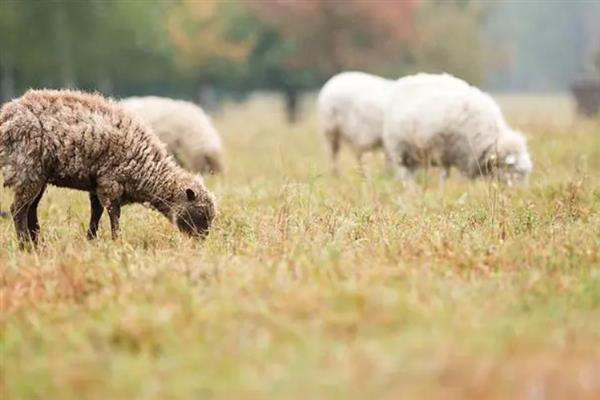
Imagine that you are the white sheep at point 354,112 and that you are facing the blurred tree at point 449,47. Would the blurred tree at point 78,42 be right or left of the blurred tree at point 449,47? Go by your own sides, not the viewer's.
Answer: left

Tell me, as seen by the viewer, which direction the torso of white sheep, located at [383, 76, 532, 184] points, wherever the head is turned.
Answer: to the viewer's right

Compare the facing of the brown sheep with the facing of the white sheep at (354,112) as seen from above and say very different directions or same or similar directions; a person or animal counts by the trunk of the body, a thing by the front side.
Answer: same or similar directions

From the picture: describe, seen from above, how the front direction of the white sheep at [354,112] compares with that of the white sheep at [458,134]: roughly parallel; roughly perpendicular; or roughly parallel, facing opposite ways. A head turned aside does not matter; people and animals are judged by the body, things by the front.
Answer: roughly parallel

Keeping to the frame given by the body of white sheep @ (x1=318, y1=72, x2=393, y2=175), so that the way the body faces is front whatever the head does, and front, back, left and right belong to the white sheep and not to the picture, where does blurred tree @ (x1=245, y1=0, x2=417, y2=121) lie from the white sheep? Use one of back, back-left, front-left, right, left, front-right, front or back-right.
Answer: left

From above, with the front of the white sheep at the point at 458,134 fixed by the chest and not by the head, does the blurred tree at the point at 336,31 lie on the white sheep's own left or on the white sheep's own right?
on the white sheep's own left

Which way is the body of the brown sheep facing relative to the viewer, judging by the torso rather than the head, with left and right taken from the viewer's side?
facing to the right of the viewer

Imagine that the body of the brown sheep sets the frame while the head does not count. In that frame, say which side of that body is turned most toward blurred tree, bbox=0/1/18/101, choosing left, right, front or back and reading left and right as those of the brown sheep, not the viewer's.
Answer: left

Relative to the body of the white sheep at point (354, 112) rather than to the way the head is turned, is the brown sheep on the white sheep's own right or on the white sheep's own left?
on the white sheep's own right

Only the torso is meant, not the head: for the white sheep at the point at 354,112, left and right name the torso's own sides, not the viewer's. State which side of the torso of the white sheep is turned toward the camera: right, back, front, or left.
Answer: right

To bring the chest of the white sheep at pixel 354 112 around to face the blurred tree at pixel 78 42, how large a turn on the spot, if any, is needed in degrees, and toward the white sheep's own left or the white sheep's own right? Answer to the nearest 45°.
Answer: approximately 135° to the white sheep's own left

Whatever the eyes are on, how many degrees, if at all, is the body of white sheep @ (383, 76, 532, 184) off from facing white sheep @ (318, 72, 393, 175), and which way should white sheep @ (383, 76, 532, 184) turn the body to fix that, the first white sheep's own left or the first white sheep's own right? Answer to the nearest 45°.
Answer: approximately 135° to the first white sheep's own left

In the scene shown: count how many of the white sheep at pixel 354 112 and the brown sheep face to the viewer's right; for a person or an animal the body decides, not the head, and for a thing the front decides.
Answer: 2
